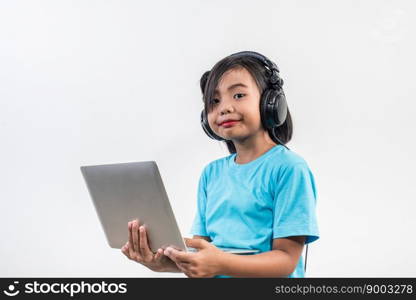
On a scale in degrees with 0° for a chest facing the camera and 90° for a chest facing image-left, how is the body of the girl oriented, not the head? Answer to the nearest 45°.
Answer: approximately 45°
